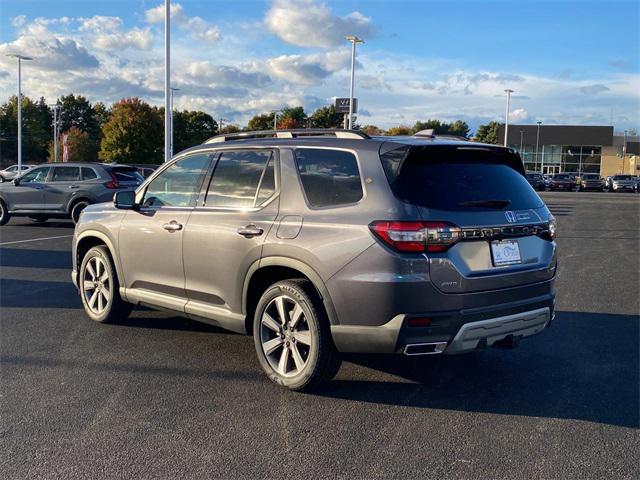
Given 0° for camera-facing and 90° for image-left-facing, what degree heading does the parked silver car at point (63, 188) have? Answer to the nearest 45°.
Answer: approximately 90°

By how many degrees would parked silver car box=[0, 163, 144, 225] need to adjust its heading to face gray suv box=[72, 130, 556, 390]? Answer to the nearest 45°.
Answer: approximately 90° to its left

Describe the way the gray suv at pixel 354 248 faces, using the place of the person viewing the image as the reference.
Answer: facing away from the viewer and to the left of the viewer

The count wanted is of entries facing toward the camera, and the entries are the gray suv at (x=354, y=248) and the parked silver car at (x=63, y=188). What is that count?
0

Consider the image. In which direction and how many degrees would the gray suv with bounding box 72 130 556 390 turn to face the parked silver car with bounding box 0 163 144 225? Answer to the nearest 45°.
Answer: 0° — it already faces it
